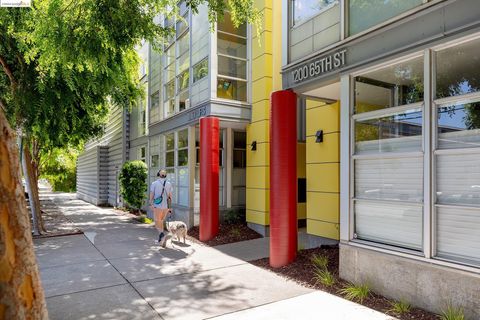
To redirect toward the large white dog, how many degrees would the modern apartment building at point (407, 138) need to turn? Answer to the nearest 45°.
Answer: approximately 90° to its right

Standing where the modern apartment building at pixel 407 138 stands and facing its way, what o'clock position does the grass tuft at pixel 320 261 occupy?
The grass tuft is roughly at 3 o'clock from the modern apartment building.

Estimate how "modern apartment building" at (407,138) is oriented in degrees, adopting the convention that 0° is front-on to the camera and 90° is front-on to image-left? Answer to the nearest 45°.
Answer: approximately 45°

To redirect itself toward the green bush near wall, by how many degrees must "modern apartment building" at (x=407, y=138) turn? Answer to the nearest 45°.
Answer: approximately 90° to its right
